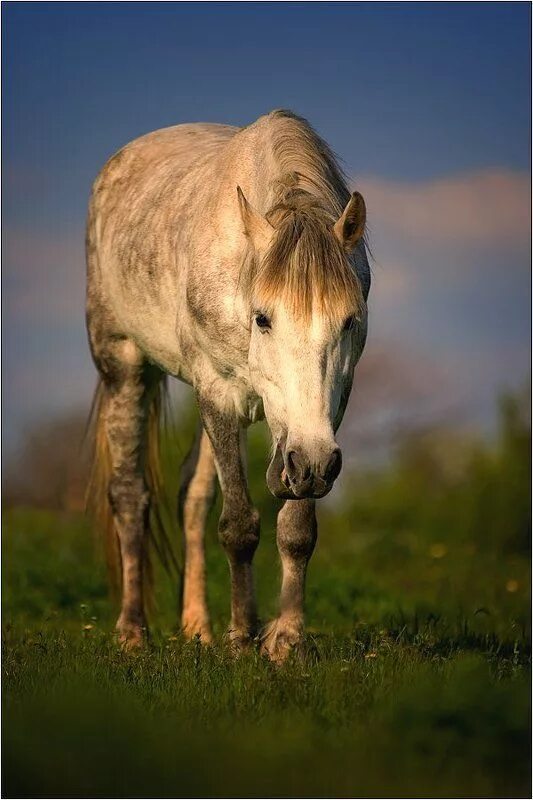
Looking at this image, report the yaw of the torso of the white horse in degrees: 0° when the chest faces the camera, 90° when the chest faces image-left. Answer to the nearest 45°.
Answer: approximately 315°
